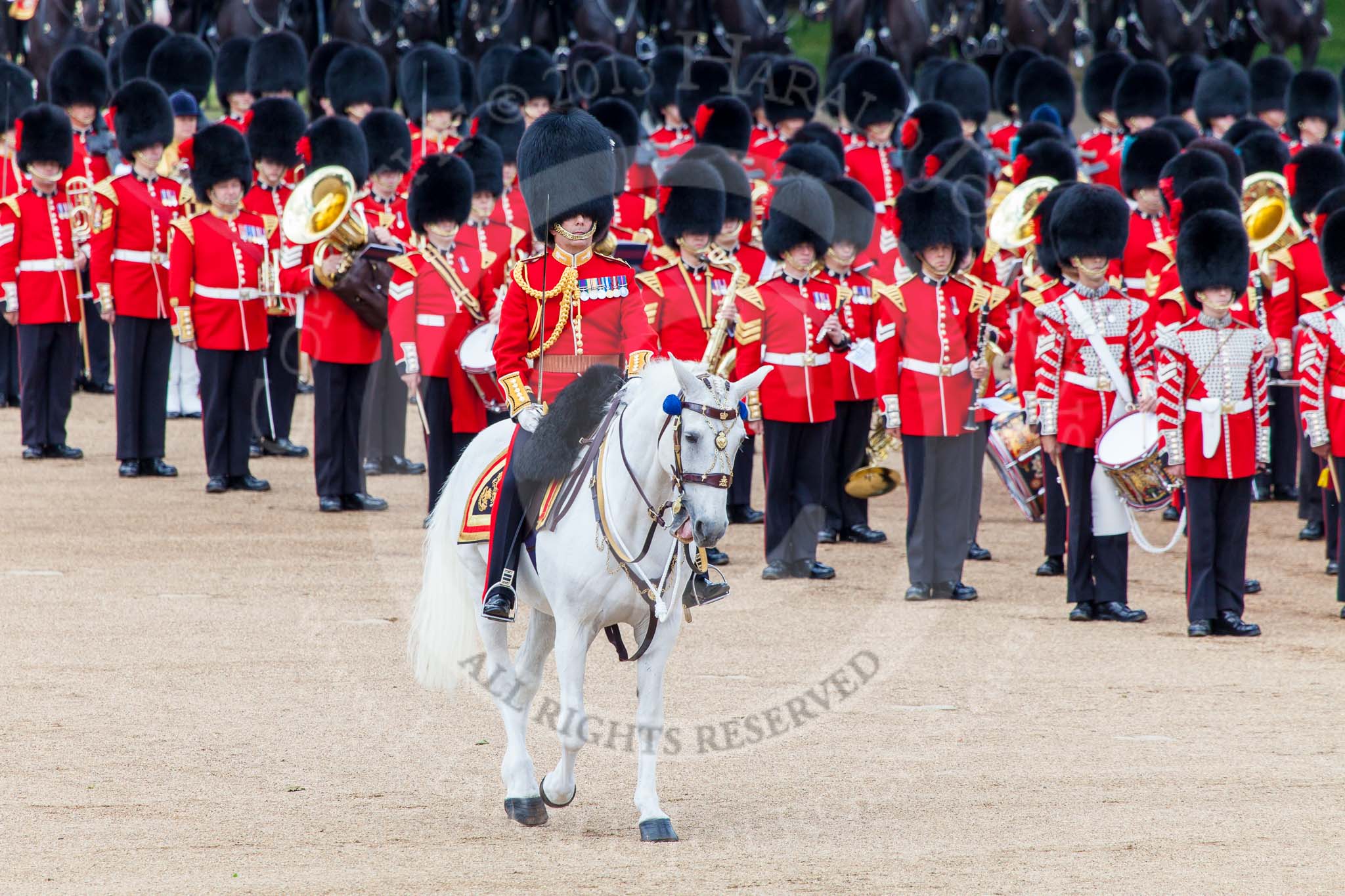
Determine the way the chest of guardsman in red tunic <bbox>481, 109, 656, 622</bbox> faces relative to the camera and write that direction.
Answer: toward the camera

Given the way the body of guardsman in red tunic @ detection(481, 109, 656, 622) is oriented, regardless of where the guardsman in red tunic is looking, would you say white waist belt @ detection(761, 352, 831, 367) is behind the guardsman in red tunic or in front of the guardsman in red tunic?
behind

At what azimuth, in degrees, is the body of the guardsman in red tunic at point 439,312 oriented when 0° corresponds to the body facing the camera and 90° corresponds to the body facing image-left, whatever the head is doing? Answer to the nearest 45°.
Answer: approximately 315°

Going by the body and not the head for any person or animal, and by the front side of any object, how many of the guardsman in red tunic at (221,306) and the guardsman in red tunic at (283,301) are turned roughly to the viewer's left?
0

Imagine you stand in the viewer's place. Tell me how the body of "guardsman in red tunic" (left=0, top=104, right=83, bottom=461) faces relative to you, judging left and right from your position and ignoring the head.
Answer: facing the viewer and to the right of the viewer
